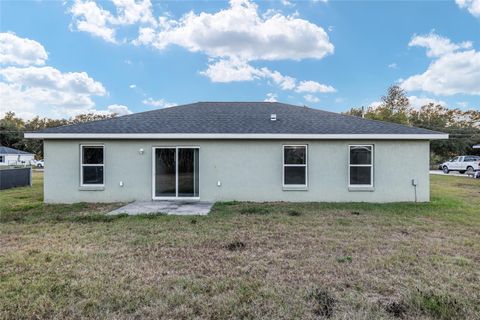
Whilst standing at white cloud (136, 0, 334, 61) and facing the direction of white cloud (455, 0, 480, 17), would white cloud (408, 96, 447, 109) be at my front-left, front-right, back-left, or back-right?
front-left

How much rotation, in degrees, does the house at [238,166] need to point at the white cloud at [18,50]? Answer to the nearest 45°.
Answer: approximately 45° to its left

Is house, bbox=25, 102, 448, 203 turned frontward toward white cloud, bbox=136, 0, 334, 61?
yes

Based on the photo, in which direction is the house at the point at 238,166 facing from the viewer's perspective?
away from the camera

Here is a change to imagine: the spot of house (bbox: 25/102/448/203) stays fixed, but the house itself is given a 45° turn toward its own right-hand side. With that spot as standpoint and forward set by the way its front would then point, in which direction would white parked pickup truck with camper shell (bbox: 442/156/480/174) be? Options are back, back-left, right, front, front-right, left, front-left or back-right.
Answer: front

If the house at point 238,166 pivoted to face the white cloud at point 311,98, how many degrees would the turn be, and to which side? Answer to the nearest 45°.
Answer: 0° — it already faces it

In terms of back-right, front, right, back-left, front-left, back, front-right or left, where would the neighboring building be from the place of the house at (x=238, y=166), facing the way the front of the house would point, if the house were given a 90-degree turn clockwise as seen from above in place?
back-left
